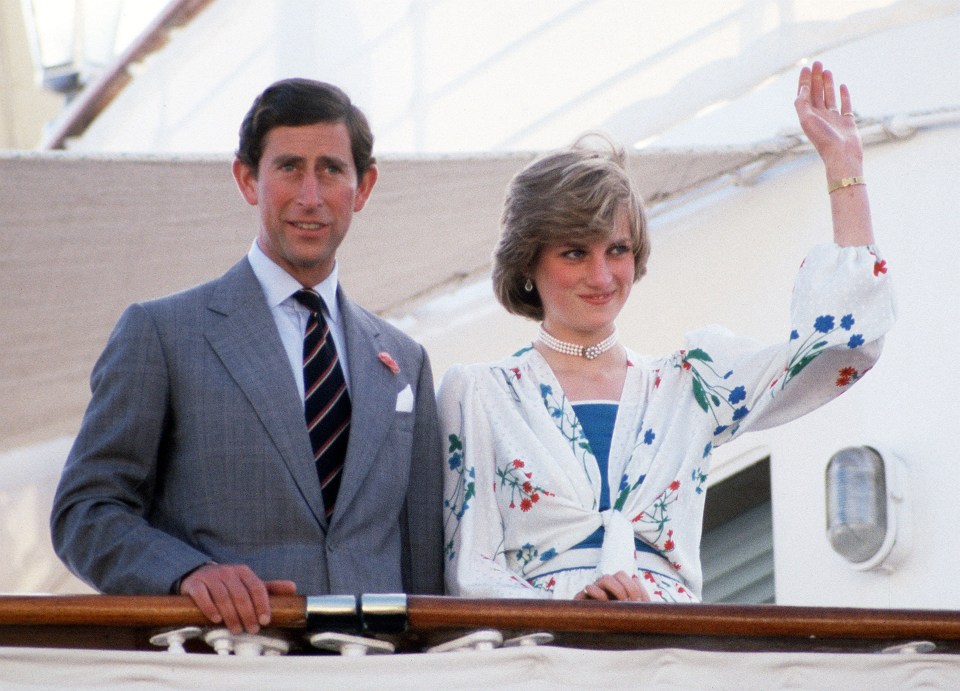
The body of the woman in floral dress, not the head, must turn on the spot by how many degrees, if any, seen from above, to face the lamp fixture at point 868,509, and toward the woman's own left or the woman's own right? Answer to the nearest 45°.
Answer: approximately 135° to the woman's own left

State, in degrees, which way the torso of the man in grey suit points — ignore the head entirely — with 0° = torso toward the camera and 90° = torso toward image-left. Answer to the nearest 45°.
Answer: approximately 315°

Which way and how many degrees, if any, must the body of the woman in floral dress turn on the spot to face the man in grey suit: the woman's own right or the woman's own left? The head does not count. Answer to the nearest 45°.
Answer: approximately 90° to the woman's own right

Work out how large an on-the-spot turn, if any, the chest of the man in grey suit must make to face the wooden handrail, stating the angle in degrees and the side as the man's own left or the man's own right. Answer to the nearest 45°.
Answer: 0° — they already face it

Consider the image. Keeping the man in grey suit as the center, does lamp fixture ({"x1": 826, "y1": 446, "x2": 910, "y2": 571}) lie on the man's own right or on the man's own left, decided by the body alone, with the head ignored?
on the man's own left

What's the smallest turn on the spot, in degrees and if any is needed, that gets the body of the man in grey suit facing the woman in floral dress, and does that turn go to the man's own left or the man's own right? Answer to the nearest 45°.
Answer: approximately 45° to the man's own left
